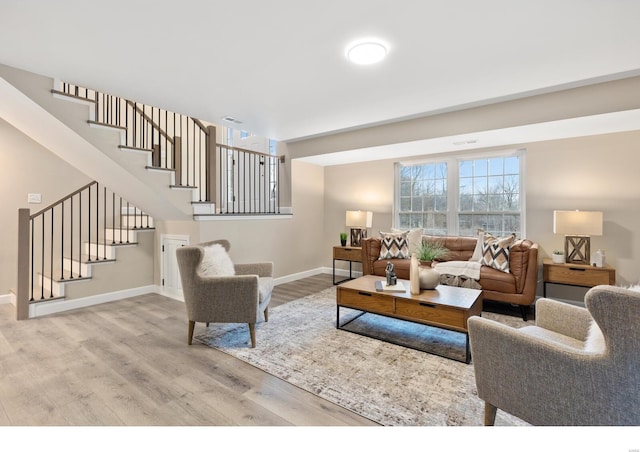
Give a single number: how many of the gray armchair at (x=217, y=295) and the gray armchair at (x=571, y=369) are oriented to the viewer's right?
1

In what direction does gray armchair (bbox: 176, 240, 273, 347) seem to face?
to the viewer's right

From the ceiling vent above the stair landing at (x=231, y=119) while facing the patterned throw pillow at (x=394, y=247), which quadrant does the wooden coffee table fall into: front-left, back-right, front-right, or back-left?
front-right

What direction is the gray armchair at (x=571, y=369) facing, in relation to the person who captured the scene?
facing away from the viewer and to the left of the viewer

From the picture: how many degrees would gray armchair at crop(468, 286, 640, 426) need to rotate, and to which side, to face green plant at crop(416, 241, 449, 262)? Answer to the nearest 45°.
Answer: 0° — it already faces it

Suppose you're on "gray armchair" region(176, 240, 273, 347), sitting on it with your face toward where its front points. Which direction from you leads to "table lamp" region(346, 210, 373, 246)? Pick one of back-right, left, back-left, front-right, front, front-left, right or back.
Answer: front-left

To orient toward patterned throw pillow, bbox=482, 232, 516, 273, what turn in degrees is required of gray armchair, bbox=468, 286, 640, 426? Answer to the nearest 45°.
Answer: approximately 45° to its right

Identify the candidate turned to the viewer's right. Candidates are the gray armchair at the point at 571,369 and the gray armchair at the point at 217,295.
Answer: the gray armchair at the point at 217,295

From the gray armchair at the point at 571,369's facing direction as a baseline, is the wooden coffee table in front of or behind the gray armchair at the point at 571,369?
in front

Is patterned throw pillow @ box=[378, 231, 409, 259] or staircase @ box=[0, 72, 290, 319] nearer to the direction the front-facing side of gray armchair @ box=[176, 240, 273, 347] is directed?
the patterned throw pillow

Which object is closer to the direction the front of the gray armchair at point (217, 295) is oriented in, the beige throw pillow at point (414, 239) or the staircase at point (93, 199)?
the beige throw pillow

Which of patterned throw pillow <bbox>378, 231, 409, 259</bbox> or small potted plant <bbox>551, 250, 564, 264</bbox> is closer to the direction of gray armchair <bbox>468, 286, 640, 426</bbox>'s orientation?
the patterned throw pillow

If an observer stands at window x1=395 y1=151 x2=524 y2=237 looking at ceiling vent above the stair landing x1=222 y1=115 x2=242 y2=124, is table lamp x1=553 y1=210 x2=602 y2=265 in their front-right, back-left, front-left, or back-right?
back-left
